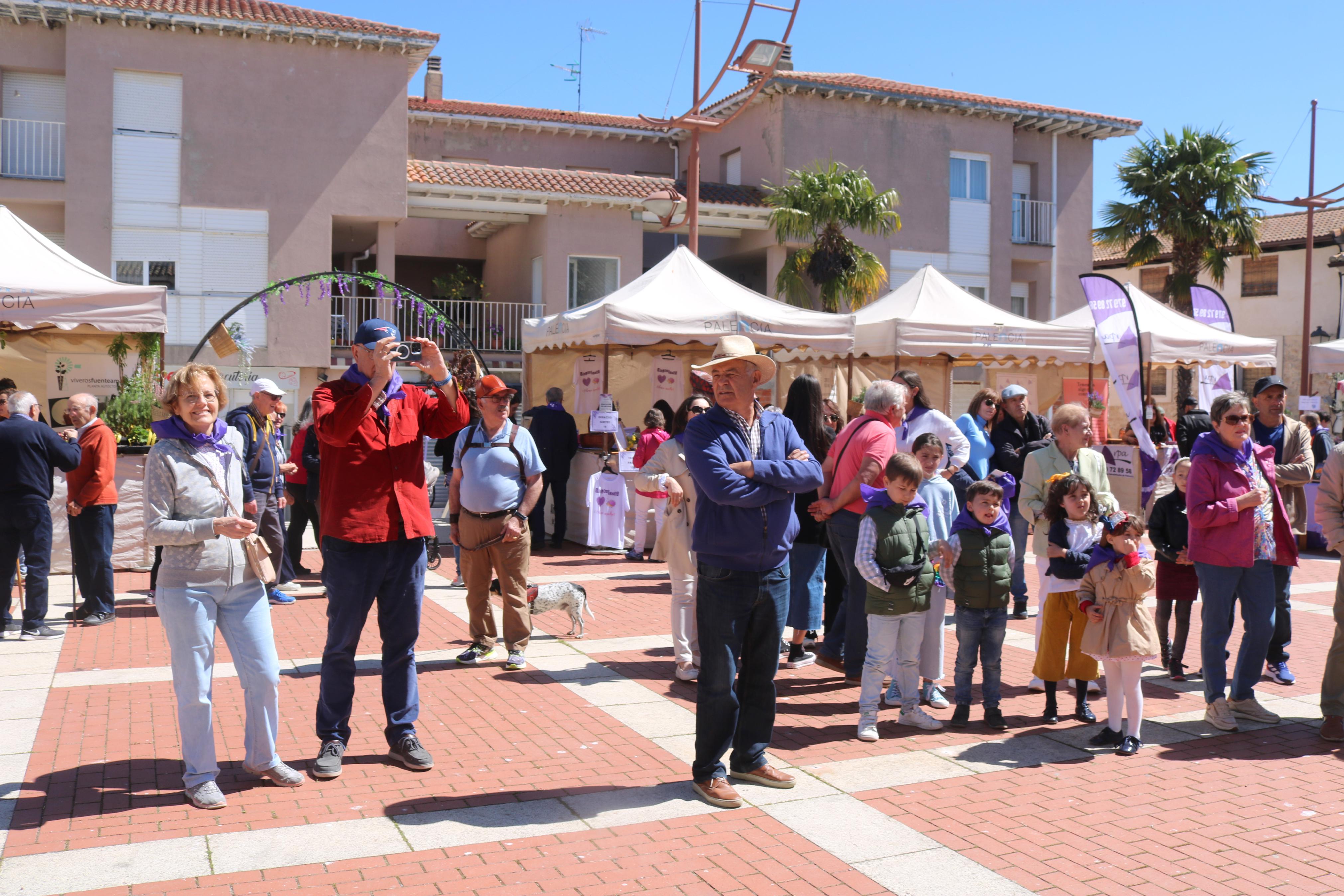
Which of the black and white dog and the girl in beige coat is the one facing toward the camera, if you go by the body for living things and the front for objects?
the girl in beige coat

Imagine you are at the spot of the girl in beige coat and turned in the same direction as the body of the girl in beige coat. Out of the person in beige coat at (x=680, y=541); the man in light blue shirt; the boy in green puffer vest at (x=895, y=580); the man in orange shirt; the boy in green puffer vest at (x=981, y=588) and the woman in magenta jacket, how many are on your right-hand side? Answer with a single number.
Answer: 5

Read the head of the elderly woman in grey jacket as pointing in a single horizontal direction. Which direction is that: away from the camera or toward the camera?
toward the camera

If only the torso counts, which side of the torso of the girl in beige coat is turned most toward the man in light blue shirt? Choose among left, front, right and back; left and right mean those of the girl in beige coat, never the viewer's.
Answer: right

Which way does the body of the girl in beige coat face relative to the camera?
toward the camera

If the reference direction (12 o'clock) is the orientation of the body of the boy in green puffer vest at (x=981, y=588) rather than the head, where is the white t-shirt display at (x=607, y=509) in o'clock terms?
The white t-shirt display is roughly at 5 o'clock from the boy in green puffer vest.

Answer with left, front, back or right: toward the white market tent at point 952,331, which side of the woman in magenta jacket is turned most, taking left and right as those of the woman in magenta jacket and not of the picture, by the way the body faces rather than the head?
back

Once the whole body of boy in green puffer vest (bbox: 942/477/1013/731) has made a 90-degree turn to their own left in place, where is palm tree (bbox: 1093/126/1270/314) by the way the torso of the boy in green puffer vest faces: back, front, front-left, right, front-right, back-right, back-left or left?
left

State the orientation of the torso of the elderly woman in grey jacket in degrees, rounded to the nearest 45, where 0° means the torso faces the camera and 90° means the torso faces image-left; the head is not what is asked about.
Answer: approximately 315°

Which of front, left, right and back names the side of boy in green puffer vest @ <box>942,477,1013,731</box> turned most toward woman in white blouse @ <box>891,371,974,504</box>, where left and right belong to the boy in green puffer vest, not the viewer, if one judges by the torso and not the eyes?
back

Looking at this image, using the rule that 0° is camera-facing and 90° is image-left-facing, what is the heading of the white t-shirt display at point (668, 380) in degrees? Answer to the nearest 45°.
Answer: approximately 0°

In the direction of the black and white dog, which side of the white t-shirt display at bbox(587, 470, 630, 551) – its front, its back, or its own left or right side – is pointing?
front

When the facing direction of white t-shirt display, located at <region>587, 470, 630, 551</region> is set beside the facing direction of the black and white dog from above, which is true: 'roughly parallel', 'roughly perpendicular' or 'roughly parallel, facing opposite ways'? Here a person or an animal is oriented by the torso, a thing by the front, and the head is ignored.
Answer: roughly perpendicular

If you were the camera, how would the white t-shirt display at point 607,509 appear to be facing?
facing the viewer

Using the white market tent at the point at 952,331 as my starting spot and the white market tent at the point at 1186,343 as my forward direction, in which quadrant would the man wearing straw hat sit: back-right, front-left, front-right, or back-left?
back-right
